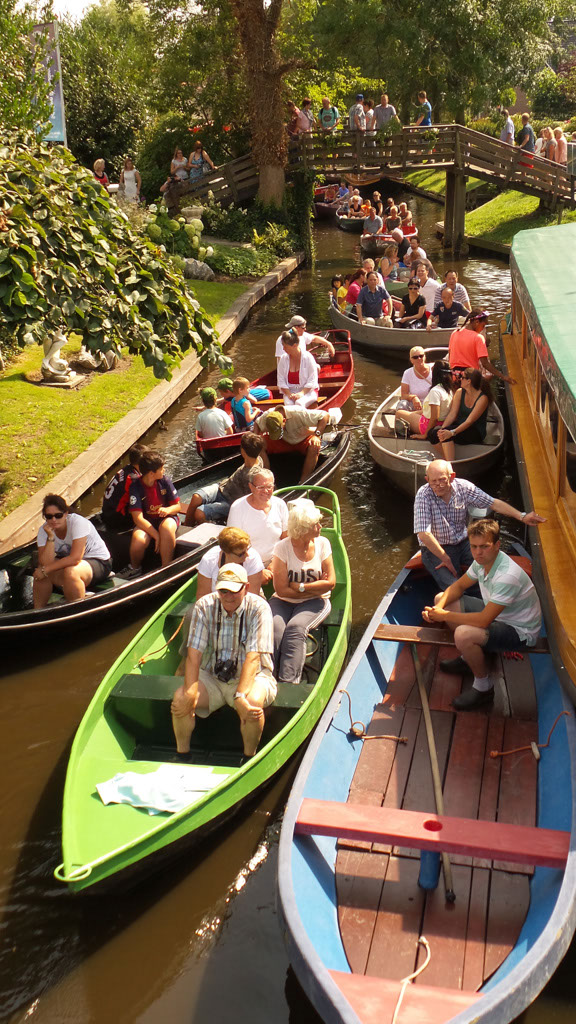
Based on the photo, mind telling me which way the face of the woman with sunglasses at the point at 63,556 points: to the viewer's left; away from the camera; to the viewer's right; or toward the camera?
toward the camera

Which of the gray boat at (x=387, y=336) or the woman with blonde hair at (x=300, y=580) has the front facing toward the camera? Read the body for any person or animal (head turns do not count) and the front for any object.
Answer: the woman with blonde hair

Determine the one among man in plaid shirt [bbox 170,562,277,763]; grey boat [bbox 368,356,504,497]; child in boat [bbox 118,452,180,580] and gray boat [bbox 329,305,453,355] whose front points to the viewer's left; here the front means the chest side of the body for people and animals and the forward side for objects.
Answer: gray boat [bbox 329,305,453,355]

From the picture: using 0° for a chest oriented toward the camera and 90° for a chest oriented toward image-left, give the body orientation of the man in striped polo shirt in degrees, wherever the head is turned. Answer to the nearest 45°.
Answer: approximately 45°

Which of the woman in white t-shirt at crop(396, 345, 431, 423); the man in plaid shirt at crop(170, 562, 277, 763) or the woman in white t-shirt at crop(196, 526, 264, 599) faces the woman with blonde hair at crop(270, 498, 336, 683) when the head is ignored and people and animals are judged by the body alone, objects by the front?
the woman in white t-shirt at crop(396, 345, 431, 423)

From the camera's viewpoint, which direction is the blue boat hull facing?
toward the camera

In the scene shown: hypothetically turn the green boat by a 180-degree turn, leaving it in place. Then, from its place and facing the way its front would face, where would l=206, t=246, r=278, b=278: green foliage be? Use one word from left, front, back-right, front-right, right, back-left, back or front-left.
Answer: front-left

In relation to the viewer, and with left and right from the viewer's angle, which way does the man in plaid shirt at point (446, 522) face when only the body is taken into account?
facing the viewer

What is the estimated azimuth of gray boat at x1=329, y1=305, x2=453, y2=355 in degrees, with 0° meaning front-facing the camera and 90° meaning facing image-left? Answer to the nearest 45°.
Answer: approximately 90°

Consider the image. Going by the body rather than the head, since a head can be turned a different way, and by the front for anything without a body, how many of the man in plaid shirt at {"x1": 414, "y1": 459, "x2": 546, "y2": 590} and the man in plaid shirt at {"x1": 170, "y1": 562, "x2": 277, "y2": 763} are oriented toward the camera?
2

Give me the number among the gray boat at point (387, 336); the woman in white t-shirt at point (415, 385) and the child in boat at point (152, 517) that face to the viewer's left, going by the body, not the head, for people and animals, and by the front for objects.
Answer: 1

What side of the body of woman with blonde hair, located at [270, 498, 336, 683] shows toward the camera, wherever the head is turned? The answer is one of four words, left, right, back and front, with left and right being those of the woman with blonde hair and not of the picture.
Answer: front

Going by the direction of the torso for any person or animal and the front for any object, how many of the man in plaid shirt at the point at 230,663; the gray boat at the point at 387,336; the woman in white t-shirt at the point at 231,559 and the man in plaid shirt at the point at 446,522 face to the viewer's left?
1

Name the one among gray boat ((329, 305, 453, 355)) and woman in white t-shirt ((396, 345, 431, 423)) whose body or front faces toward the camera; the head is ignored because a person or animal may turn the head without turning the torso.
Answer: the woman in white t-shirt

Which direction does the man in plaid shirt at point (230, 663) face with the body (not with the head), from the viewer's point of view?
toward the camera

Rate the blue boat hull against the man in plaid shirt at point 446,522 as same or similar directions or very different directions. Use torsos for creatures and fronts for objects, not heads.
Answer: same or similar directions

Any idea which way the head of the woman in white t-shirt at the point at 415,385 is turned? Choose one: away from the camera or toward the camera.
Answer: toward the camera

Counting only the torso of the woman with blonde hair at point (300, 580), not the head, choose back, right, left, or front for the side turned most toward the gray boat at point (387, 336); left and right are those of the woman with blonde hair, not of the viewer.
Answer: back
